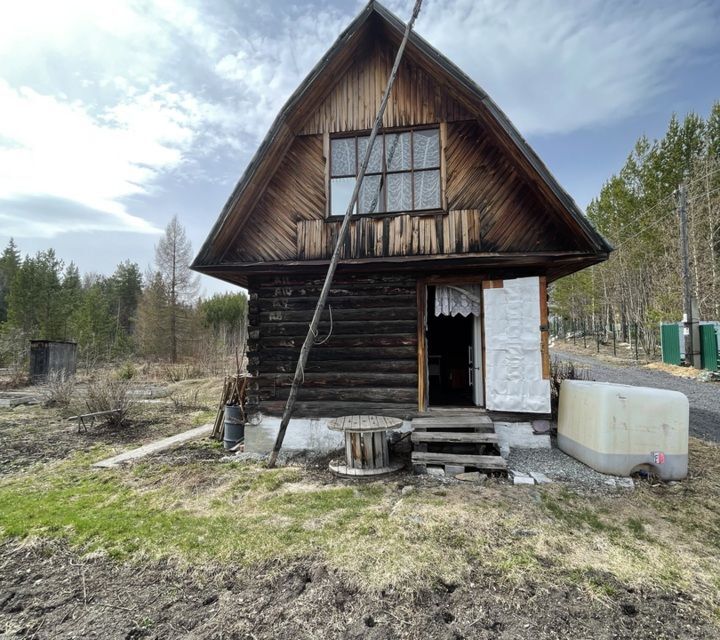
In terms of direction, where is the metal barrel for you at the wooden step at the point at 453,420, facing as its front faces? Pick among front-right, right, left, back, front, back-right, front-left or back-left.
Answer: right

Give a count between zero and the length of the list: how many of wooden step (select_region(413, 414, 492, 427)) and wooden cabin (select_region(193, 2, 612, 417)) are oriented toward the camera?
2

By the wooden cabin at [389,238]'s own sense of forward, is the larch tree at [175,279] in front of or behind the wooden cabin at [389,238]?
behind

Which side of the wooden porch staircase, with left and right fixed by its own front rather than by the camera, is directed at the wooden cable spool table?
right

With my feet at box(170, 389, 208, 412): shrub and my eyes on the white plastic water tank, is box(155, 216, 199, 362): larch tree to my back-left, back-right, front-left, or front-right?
back-left

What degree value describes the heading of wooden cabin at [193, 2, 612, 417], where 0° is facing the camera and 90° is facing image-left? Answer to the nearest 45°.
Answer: approximately 0°

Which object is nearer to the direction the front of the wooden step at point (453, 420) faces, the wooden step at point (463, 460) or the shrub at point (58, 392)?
the wooden step

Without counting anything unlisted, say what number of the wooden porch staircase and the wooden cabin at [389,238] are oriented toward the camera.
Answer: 2
